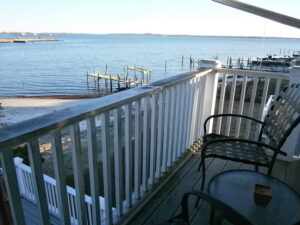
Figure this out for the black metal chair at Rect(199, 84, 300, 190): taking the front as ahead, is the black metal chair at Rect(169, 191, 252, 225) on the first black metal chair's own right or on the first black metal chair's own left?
on the first black metal chair's own left

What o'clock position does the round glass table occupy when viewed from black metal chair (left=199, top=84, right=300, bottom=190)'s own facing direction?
The round glass table is roughly at 9 o'clock from the black metal chair.

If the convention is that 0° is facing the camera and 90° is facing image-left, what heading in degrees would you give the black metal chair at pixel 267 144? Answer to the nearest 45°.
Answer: approximately 90°
